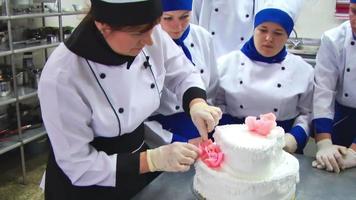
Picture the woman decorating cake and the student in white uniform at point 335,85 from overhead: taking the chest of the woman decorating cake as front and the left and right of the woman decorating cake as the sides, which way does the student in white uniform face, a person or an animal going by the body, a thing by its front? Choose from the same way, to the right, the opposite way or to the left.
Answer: to the right

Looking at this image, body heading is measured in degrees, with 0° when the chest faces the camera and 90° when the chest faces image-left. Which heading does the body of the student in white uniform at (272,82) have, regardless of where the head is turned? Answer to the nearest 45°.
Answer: approximately 0°

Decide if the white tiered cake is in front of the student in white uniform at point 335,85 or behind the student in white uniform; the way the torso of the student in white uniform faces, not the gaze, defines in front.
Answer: in front

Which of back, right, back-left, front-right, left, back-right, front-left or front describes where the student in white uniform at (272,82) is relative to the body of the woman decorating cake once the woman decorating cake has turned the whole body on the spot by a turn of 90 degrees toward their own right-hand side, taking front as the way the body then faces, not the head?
back

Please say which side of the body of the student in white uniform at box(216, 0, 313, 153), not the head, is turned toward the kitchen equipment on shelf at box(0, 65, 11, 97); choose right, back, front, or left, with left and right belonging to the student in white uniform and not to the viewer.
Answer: right

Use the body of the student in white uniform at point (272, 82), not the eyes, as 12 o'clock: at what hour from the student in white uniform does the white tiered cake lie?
The white tiered cake is roughly at 12 o'clock from the student in white uniform.

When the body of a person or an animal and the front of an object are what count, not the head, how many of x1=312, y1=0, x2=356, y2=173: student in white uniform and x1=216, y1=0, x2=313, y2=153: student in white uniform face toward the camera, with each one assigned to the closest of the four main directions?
2

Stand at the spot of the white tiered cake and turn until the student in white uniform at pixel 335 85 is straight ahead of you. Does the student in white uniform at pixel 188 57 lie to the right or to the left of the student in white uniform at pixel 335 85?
left

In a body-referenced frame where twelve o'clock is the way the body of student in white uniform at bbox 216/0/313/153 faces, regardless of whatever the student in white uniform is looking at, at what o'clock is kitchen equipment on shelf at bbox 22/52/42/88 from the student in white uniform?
The kitchen equipment on shelf is roughly at 4 o'clock from the student in white uniform.
